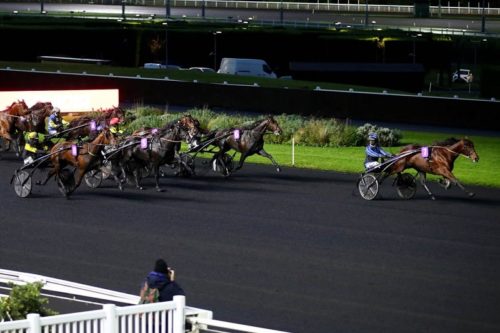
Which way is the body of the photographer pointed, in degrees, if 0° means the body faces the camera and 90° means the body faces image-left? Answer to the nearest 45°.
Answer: approximately 225°

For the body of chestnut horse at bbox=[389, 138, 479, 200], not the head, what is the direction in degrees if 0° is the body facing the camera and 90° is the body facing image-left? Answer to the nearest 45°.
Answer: approximately 270°

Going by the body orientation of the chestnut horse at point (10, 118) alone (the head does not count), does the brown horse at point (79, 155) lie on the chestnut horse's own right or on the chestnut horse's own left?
on the chestnut horse's own right

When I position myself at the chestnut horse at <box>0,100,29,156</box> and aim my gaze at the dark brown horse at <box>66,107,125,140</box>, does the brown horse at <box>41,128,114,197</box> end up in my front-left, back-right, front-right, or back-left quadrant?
front-right

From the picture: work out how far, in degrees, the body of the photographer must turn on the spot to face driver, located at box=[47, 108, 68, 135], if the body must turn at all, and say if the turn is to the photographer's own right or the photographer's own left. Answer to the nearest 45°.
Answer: approximately 45° to the photographer's own left

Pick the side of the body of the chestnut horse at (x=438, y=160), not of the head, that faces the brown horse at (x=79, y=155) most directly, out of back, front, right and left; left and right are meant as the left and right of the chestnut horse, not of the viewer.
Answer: back

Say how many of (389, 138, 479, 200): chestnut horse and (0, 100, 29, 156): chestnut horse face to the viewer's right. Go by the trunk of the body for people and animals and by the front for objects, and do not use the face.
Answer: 2

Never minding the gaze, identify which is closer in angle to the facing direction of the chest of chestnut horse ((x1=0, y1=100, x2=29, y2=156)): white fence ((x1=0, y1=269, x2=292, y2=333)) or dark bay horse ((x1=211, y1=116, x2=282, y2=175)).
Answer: the dark bay horse

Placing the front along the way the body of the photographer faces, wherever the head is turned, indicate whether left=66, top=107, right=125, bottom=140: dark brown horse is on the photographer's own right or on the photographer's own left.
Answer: on the photographer's own left

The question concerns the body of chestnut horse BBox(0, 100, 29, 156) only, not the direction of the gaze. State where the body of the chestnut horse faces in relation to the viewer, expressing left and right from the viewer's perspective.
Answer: facing to the right of the viewer

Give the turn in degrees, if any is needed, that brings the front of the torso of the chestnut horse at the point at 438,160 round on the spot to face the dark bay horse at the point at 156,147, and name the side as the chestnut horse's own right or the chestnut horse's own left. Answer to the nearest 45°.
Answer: approximately 180°
